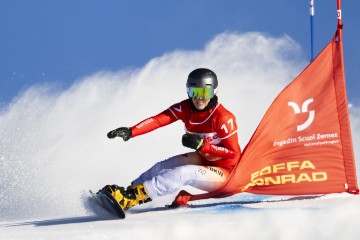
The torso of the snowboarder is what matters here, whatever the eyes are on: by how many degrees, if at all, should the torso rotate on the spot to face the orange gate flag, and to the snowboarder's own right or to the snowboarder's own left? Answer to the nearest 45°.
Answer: approximately 135° to the snowboarder's own left

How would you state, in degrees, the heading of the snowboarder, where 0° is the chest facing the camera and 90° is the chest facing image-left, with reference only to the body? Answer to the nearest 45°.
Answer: approximately 45°
